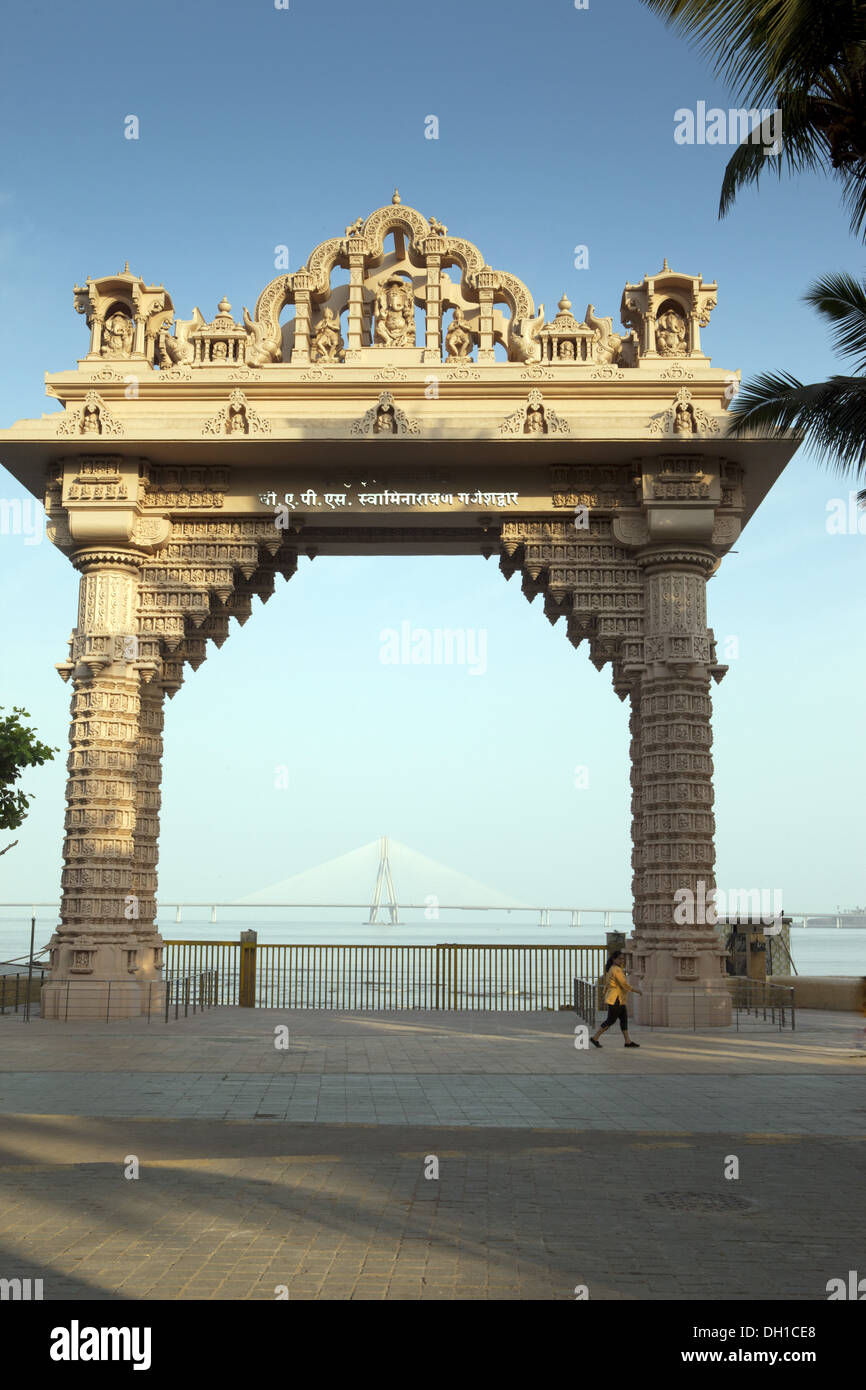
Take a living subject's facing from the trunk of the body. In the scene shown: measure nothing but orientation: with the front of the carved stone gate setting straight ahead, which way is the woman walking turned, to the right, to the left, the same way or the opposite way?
to the left

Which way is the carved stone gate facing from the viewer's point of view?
toward the camera

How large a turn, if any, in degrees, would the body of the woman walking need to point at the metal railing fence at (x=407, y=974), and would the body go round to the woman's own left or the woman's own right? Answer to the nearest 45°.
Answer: approximately 135° to the woman's own left

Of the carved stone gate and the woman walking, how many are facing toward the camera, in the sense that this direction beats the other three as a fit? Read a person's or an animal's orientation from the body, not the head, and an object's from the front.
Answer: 1

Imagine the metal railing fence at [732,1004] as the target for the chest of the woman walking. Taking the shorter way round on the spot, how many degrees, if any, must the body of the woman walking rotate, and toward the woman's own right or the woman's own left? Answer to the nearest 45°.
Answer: approximately 45° to the woman's own left
